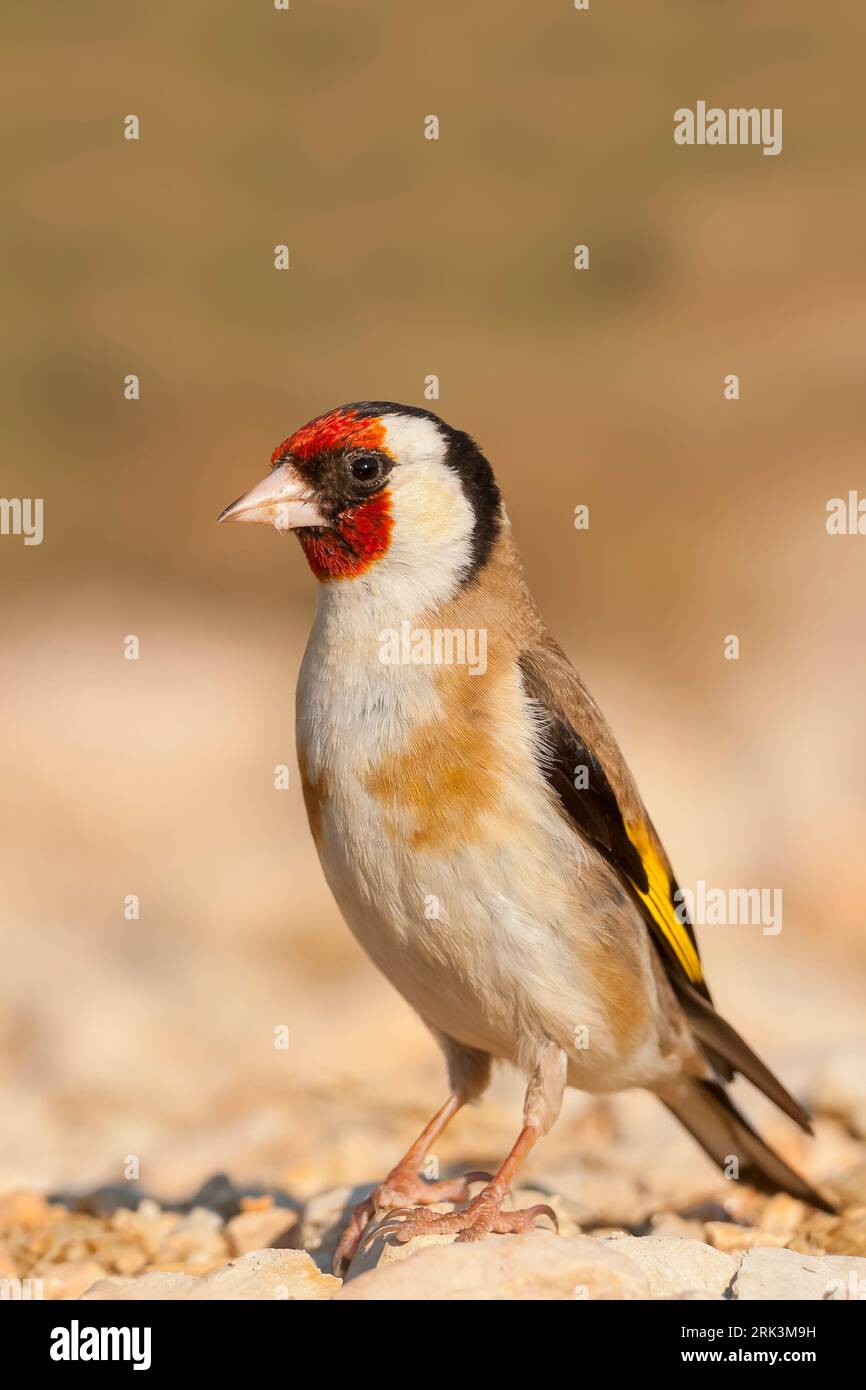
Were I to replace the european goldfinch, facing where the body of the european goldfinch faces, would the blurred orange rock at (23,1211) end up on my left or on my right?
on my right

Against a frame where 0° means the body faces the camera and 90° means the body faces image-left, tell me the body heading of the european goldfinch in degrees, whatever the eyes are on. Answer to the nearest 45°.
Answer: approximately 45°
